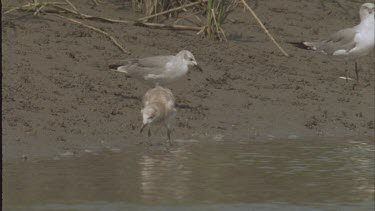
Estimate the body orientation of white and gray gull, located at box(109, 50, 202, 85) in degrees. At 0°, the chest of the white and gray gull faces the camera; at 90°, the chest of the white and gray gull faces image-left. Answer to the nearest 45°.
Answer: approximately 270°

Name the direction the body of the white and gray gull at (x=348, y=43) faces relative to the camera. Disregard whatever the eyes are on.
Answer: to the viewer's right

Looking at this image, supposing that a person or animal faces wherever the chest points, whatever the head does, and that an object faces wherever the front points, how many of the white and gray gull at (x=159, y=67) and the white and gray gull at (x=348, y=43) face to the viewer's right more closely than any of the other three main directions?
2

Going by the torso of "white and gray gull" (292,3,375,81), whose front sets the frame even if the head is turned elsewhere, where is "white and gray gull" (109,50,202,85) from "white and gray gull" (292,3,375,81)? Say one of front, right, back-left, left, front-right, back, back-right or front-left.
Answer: back-right

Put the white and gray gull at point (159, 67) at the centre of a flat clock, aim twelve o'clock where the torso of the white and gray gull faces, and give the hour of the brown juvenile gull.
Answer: The brown juvenile gull is roughly at 3 o'clock from the white and gray gull.
